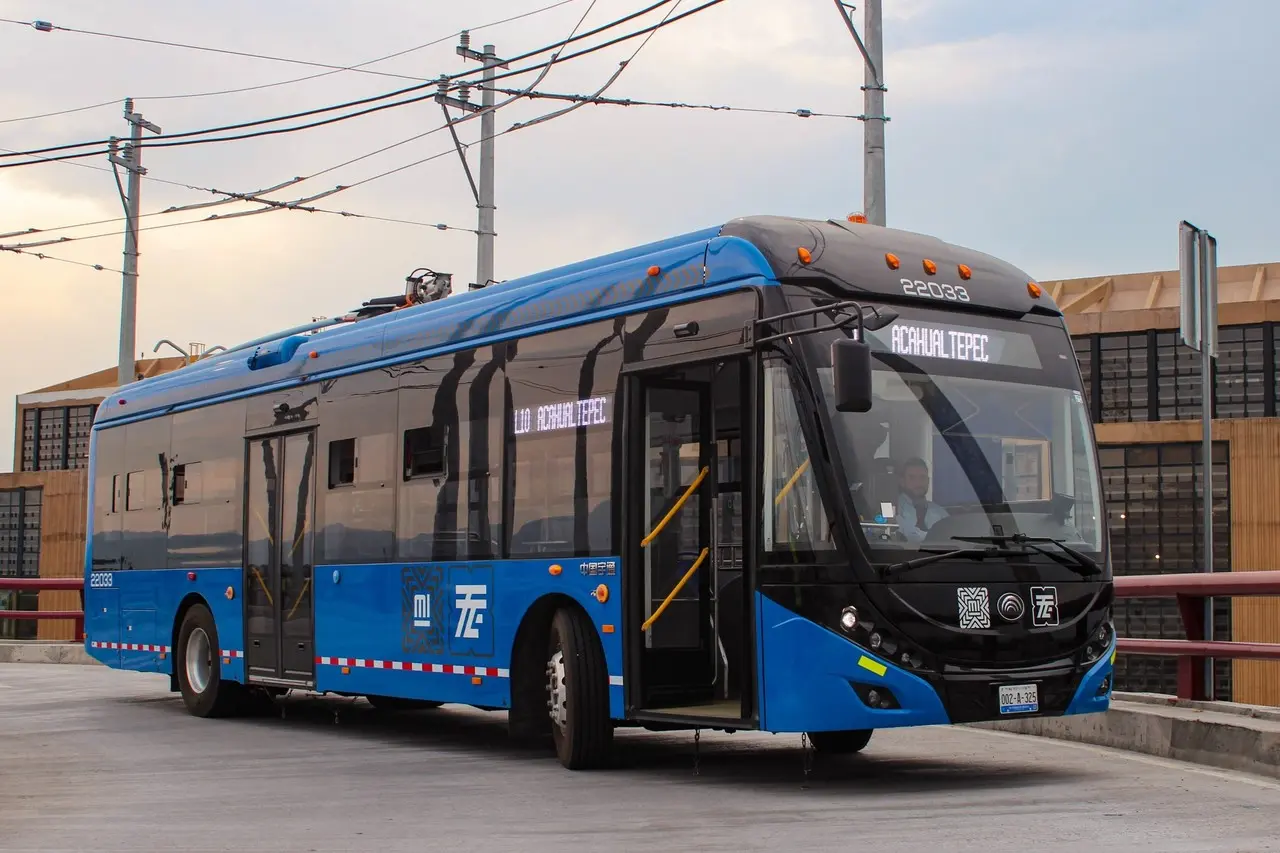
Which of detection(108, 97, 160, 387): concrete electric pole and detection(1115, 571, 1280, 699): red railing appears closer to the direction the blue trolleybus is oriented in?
the red railing

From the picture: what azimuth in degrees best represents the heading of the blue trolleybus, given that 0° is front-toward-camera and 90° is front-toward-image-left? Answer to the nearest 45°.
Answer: approximately 315°

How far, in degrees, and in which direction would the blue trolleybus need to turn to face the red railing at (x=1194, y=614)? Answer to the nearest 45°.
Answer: approximately 90° to its left

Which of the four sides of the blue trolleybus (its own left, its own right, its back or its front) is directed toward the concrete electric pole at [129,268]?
back

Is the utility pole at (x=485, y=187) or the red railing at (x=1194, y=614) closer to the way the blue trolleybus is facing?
the red railing

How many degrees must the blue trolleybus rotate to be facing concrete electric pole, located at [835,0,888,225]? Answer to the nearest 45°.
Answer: approximately 135° to its left

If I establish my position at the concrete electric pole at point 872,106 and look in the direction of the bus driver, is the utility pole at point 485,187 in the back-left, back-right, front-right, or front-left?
back-right
